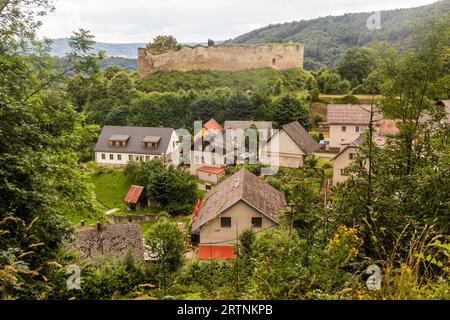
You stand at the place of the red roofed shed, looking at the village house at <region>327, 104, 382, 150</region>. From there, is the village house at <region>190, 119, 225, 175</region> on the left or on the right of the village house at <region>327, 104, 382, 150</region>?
left

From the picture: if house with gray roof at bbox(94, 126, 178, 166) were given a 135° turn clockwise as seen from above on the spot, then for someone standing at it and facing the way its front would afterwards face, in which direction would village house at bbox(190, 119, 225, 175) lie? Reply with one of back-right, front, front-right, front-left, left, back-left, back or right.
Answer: back

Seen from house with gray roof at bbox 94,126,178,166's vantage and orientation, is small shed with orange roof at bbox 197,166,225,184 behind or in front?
in front

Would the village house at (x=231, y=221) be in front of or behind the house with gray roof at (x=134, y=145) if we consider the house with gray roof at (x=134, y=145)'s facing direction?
in front

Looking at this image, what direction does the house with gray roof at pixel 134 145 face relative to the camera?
toward the camera

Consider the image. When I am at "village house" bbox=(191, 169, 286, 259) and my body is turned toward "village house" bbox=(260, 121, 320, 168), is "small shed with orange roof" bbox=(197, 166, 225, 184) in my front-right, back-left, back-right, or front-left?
front-left

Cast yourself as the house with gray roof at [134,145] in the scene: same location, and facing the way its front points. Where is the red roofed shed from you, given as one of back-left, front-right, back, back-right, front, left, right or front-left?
front

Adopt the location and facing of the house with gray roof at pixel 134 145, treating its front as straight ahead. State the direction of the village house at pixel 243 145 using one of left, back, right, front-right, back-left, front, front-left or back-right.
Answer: front-left
